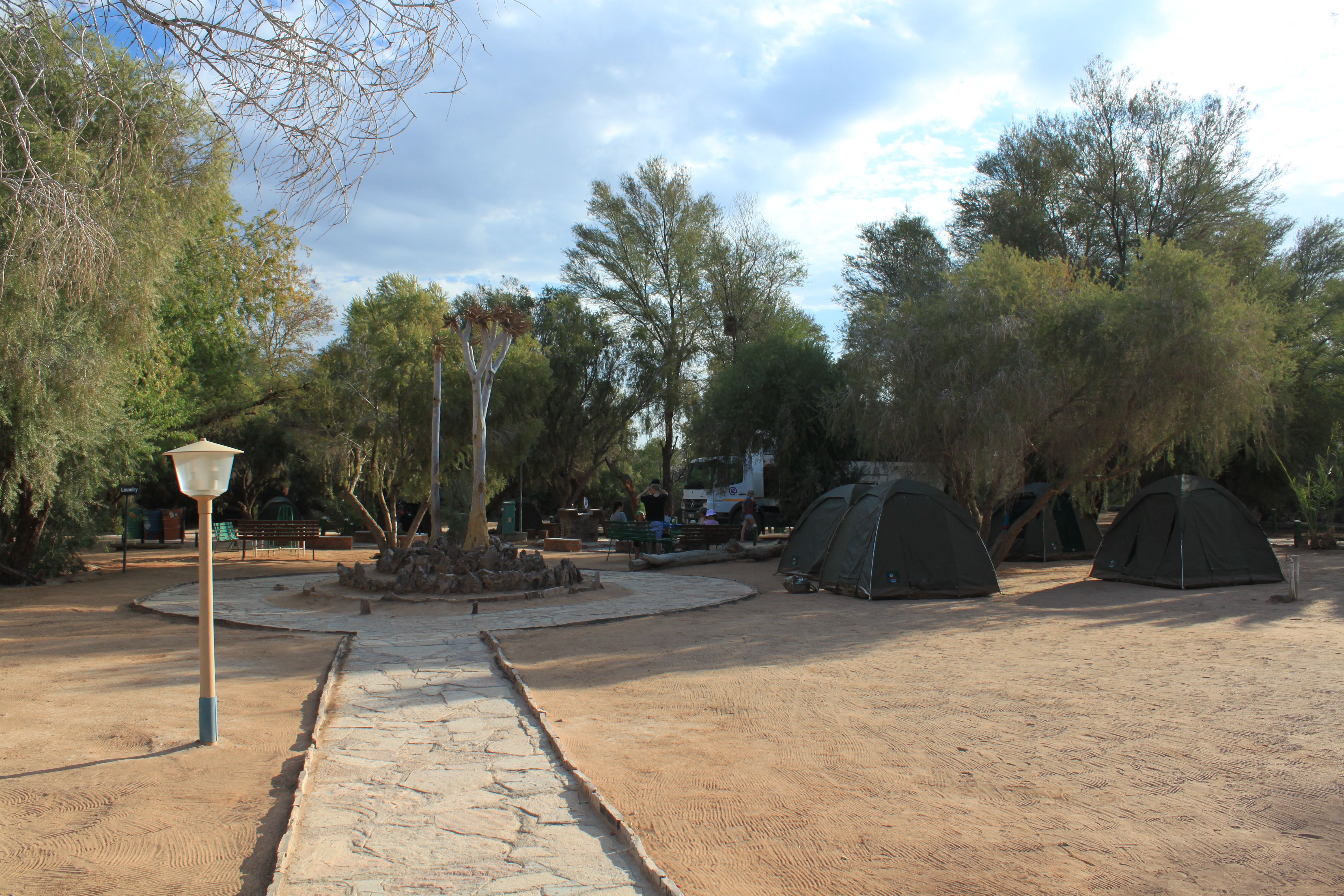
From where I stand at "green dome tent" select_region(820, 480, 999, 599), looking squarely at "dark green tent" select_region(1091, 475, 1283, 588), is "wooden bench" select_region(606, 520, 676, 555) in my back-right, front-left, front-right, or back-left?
back-left

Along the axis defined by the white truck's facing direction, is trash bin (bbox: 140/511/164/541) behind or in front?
in front

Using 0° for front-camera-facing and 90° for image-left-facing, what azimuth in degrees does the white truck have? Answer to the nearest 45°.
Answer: approximately 45°

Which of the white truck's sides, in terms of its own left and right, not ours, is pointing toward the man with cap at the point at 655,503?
front

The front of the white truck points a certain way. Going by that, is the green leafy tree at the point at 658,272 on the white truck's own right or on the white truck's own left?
on the white truck's own right

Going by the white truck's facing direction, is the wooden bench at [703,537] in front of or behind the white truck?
in front

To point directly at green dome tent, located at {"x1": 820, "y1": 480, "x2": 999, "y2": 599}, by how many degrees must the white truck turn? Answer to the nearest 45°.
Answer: approximately 45° to its left

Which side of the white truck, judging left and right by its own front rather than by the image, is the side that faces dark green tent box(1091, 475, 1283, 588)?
left

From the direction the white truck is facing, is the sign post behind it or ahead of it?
ahead

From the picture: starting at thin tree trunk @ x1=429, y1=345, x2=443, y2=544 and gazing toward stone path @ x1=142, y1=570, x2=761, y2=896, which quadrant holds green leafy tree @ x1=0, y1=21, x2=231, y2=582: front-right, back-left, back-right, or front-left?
front-right
